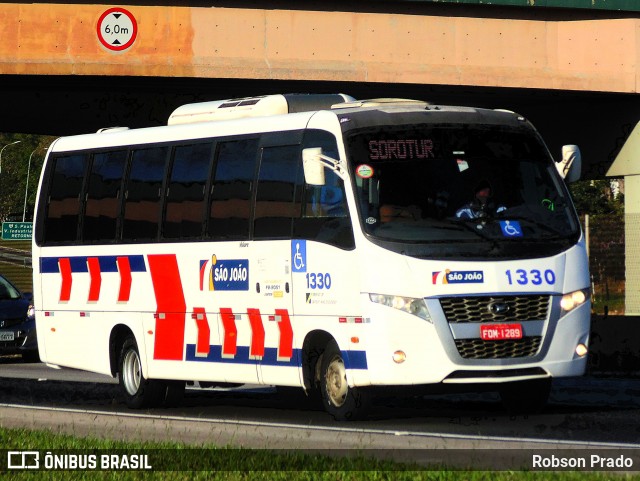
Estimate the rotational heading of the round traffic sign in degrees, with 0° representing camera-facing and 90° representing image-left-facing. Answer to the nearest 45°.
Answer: approximately 0°

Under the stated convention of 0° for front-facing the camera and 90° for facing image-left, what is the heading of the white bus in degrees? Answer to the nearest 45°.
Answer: approximately 315°

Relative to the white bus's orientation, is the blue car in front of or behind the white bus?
behind

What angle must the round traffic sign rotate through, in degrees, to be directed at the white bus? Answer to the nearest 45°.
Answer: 0° — it already faces it
